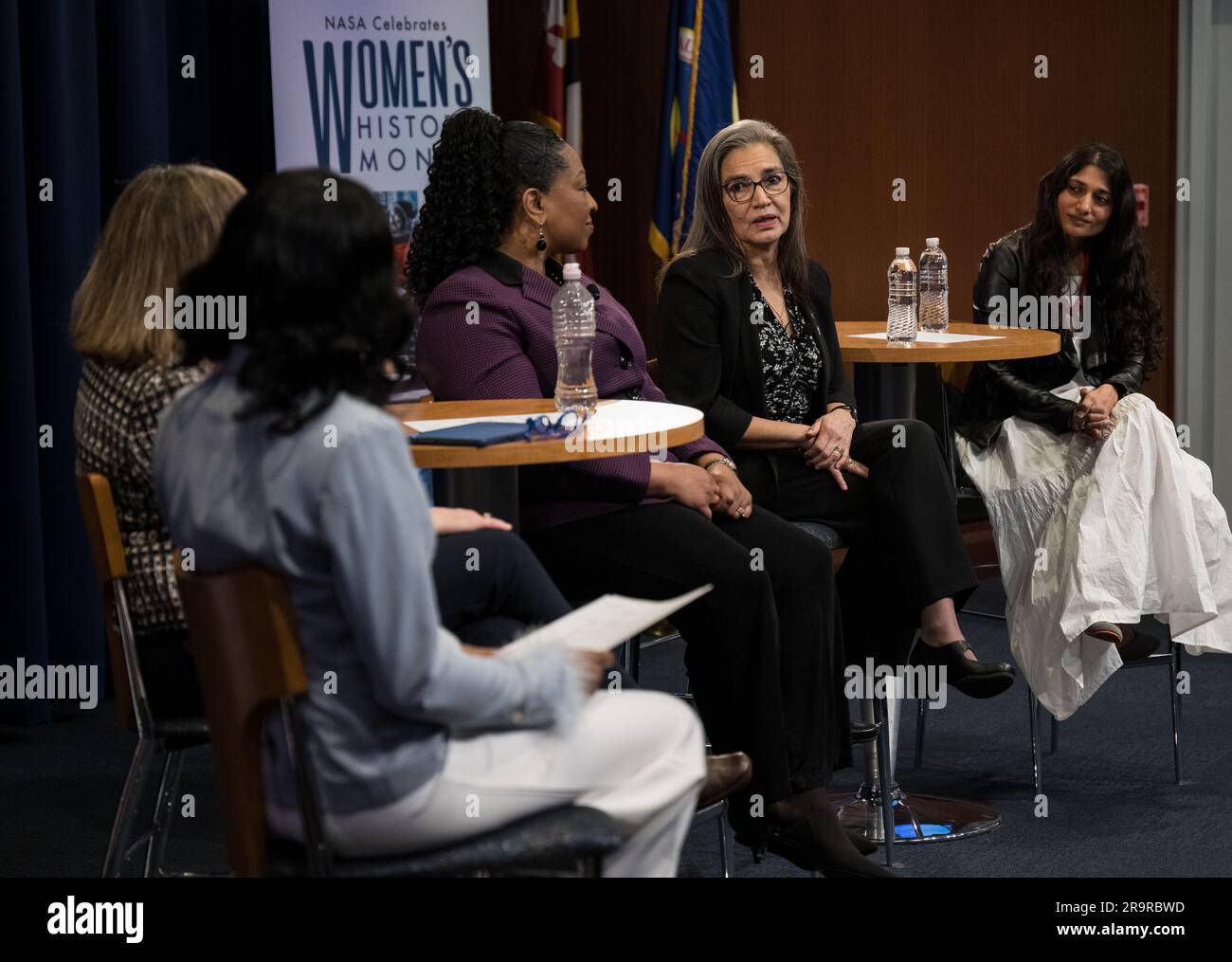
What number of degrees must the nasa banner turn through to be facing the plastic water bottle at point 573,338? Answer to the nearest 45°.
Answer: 0° — it already faces it

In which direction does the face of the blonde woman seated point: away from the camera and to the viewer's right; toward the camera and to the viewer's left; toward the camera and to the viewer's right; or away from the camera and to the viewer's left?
away from the camera and to the viewer's right

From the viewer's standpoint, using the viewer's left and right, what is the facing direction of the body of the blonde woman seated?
facing away from the viewer and to the right of the viewer

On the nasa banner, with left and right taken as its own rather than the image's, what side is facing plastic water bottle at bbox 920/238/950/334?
left

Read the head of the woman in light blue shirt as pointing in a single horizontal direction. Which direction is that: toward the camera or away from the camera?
away from the camera

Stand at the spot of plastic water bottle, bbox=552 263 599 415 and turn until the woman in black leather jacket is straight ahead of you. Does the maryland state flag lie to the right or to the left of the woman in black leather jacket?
left

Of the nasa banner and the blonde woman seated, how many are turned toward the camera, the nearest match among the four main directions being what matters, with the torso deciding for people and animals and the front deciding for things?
1

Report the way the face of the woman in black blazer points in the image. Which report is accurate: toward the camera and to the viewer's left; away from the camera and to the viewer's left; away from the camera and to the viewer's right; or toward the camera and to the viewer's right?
toward the camera and to the viewer's left

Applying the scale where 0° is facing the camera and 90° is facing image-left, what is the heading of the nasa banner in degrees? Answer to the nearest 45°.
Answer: approximately 0°

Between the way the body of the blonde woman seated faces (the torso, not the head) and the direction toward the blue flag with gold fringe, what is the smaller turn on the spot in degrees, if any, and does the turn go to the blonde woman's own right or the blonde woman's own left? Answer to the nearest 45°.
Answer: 0° — they already face it
